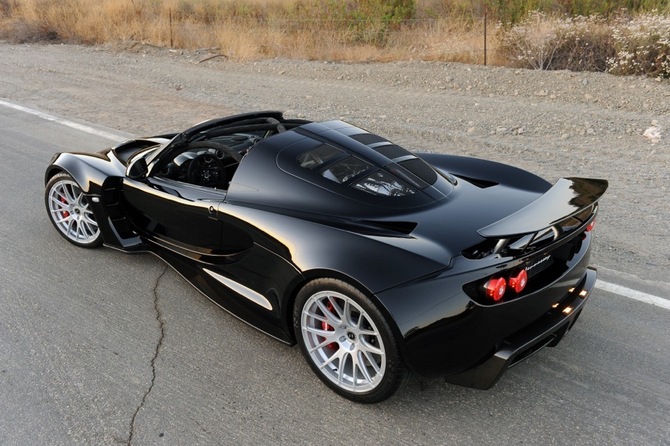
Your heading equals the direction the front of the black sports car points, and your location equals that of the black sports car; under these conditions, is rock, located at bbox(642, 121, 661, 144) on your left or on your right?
on your right

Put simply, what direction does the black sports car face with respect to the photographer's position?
facing away from the viewer and to the left of the viewer
